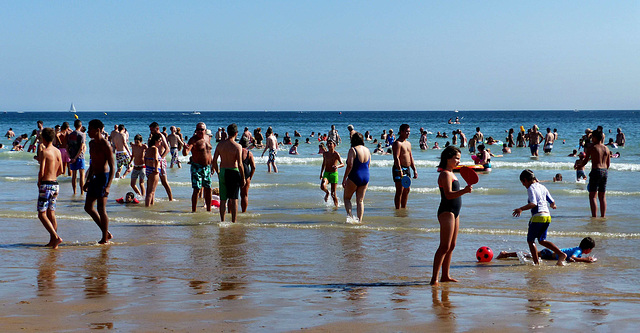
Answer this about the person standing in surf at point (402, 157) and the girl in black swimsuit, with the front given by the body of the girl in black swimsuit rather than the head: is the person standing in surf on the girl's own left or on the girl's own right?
on the girl's own left

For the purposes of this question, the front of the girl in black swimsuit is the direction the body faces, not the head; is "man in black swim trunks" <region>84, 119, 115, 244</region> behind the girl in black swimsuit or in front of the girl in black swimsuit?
behind

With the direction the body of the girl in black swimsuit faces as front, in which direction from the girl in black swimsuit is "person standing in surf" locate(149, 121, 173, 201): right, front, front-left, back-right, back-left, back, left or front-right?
back-left

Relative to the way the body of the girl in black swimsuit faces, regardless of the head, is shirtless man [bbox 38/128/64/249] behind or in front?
behind

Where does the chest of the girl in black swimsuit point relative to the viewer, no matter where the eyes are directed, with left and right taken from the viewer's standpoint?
facing to the right of the viewer

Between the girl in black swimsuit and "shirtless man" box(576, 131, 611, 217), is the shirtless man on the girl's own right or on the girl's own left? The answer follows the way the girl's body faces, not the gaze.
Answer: on the girl's own left

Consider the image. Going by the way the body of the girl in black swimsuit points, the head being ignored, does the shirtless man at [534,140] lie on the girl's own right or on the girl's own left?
on the girl's own left

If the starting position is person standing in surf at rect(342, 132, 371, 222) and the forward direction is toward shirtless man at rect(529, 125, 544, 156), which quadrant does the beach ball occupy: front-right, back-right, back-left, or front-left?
back-right

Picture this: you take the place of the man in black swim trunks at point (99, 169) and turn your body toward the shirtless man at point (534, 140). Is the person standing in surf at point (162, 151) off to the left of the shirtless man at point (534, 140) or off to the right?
left

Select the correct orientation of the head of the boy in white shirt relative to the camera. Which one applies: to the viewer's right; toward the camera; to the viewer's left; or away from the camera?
to the viewer's left

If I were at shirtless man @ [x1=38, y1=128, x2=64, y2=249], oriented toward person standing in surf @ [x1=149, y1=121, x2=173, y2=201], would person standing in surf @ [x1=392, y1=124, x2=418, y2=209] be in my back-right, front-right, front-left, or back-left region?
front-right

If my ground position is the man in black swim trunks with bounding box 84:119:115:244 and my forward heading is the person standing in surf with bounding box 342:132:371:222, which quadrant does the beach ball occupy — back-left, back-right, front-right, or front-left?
front-right
